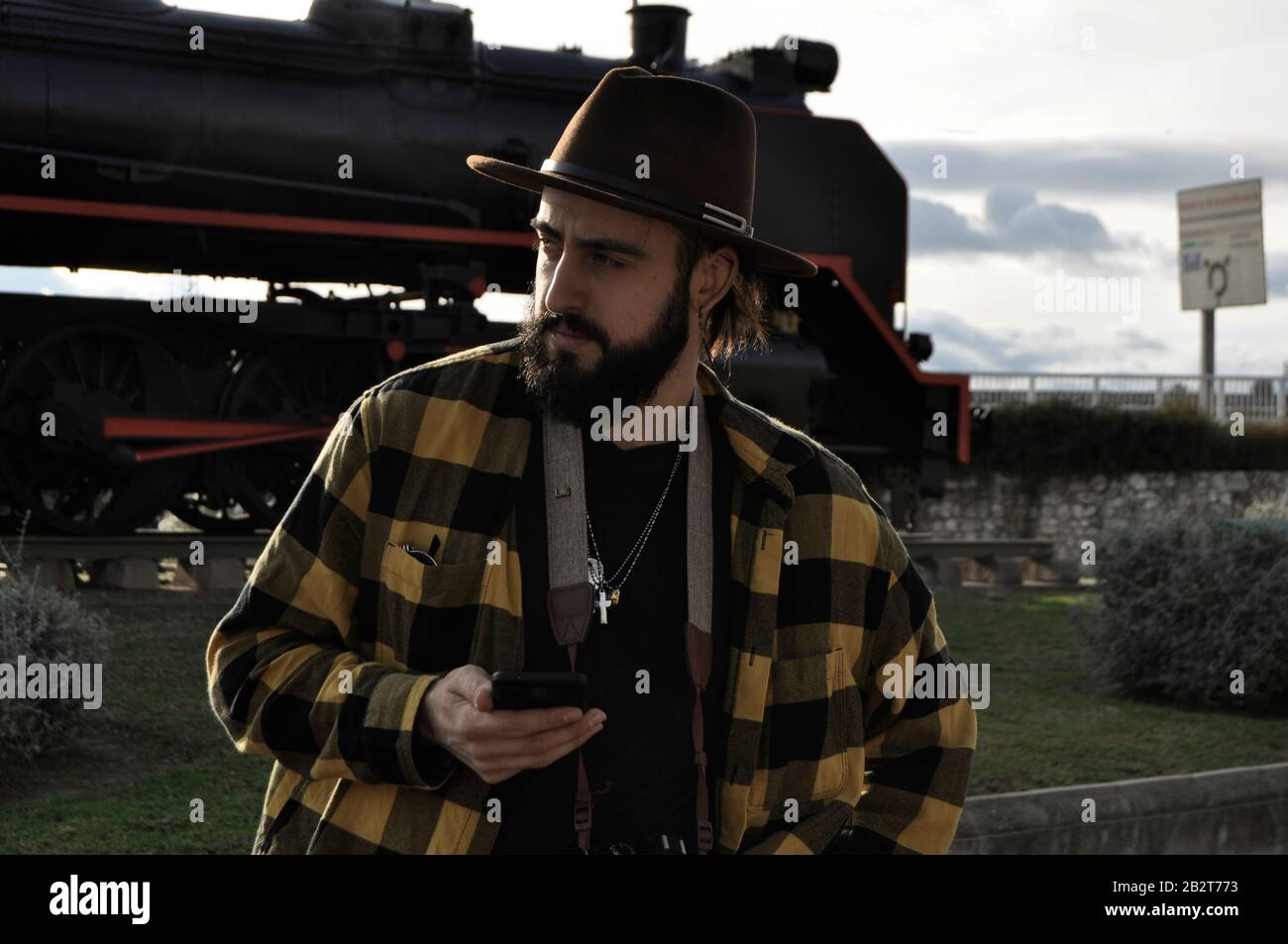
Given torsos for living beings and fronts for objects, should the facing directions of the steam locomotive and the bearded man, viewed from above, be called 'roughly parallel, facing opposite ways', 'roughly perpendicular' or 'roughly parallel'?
roughly perpendicular

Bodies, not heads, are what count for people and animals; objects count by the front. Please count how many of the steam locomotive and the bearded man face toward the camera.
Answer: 1

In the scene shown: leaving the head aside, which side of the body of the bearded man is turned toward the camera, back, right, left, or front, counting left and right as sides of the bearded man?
front

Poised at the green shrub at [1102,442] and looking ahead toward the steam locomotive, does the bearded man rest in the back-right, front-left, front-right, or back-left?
front-left

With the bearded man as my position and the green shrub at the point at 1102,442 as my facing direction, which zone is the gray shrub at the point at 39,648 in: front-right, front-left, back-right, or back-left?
front-left

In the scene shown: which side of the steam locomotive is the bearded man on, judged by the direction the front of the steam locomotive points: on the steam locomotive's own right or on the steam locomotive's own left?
on the steam locomotive's own right

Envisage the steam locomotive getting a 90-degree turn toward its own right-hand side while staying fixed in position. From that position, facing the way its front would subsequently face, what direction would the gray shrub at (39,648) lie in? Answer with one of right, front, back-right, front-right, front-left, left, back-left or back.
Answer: front

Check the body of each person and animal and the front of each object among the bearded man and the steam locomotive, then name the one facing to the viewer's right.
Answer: the steam locomotive

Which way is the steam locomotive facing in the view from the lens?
facing to the right of the viewer

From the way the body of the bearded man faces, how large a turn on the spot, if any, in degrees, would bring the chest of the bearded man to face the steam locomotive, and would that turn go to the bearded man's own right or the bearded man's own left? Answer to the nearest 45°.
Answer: approximately 180°

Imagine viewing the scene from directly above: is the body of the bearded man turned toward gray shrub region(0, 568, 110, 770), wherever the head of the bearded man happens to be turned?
no

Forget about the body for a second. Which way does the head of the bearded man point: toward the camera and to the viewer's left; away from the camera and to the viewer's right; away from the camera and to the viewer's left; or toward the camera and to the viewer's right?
toward the camera and to the viewer's left
